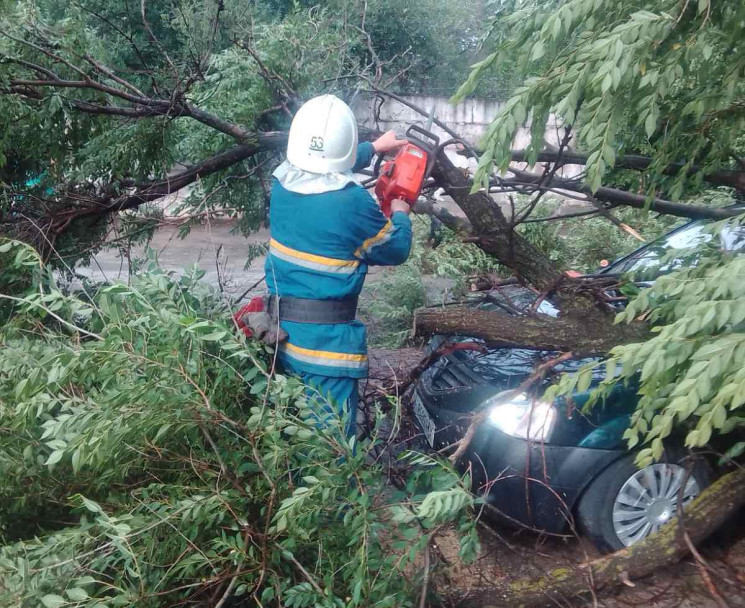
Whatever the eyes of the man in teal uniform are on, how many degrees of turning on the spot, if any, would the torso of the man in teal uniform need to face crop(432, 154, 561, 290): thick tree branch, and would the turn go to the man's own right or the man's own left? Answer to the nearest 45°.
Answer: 0° — they already face it

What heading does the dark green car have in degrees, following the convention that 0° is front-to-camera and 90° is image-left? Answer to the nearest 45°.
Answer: approximately 45°

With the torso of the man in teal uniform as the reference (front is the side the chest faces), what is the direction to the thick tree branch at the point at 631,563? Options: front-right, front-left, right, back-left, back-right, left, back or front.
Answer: right

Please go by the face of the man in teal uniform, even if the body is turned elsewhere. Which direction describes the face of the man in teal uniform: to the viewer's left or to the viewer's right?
to the viewer's right

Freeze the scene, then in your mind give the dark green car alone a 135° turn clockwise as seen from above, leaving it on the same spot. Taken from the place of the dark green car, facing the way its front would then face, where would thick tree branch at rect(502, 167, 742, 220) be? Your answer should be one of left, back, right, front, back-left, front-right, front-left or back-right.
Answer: front

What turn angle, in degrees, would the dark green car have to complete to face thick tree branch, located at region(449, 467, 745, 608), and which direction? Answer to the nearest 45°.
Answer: approximately 45° to its left

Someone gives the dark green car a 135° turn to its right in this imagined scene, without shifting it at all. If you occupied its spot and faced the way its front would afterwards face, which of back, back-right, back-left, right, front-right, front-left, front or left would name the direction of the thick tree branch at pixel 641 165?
front

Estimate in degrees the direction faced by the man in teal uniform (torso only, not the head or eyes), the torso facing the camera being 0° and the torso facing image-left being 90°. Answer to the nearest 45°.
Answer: approximately 225°
